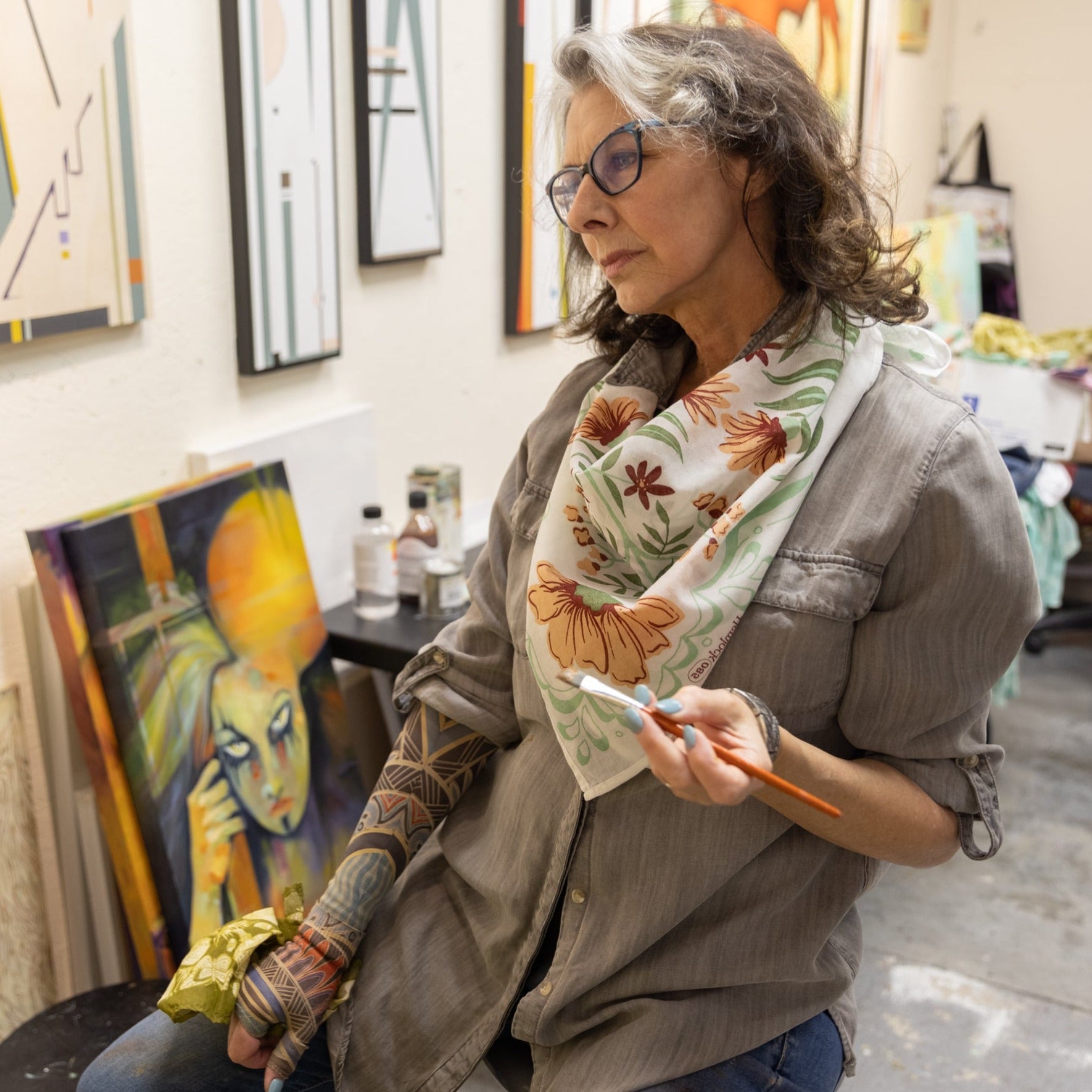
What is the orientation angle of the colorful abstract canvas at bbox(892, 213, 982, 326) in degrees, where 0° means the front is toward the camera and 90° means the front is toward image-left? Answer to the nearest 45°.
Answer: approximately 45°

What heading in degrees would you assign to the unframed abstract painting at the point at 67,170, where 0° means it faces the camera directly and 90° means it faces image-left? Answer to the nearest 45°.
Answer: approximately 315°

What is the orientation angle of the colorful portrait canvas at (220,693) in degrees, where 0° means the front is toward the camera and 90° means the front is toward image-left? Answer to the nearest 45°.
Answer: approximately 315°

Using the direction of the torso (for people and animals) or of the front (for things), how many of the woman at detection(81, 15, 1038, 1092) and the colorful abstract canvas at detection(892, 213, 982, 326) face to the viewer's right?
0

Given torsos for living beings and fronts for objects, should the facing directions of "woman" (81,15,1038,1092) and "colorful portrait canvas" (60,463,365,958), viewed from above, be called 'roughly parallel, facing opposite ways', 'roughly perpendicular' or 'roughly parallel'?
roughly perpendicular

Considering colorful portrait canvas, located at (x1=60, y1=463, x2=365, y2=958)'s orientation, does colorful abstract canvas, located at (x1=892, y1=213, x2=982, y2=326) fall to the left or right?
on its left

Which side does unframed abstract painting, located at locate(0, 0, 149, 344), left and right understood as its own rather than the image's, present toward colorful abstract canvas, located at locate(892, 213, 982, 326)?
left

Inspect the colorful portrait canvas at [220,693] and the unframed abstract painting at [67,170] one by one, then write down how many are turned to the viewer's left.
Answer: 0

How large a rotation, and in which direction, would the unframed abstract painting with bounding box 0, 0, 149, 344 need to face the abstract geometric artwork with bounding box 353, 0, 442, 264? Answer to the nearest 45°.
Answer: approximately 90° to its left

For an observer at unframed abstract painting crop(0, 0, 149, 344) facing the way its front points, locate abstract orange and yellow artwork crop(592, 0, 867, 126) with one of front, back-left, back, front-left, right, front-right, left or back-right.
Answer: left

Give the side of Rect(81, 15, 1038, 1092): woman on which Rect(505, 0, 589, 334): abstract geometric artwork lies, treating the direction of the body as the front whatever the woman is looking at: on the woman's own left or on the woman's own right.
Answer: on the woman's own right

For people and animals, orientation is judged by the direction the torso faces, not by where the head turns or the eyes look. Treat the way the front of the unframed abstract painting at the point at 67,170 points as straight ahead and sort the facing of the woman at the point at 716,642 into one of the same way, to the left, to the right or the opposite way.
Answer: to the right
